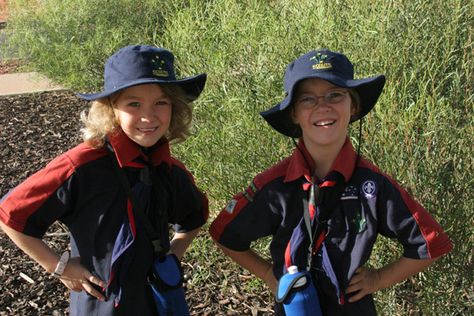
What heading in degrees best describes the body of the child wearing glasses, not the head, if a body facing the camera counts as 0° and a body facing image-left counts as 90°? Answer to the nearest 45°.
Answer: approximately 0°
